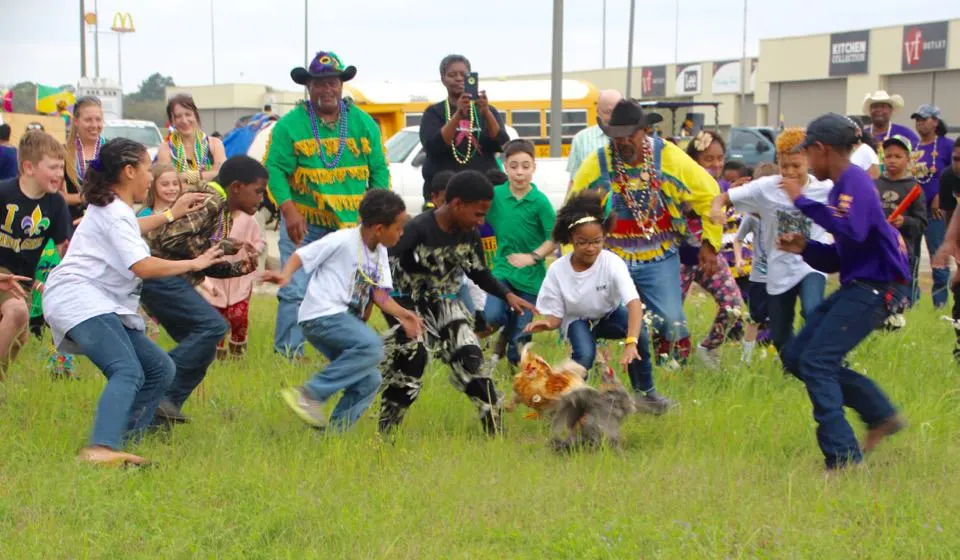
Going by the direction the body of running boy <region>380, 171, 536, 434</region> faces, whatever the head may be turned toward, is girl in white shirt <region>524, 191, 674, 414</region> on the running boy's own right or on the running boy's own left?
on the running boy's own left

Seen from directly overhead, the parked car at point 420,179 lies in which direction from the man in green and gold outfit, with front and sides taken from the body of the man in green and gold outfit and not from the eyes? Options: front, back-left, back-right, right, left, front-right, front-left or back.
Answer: back

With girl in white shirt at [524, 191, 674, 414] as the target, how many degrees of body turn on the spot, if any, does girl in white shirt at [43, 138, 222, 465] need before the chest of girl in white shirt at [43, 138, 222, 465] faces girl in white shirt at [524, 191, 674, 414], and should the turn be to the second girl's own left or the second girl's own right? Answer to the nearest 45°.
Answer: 0° — they already face them

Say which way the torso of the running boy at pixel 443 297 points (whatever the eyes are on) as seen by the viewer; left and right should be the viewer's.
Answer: facing the viewer and to the right of the viewer

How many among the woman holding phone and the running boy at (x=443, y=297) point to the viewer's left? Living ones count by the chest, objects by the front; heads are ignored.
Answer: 0

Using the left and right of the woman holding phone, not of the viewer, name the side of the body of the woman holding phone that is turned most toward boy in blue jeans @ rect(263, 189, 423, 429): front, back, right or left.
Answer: front

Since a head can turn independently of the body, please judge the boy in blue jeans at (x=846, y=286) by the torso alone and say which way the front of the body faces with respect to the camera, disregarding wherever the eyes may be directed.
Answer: to the viewer's left

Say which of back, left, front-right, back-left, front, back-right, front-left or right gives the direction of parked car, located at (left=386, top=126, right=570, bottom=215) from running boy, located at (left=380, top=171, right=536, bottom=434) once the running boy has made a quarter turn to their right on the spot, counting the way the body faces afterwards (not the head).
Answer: back-right

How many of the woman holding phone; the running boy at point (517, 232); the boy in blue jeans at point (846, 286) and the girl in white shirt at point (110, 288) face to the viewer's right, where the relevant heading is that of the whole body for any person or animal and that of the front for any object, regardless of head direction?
1

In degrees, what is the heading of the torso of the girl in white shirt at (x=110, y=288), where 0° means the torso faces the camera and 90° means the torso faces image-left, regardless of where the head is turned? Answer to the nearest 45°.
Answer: approximately 270°

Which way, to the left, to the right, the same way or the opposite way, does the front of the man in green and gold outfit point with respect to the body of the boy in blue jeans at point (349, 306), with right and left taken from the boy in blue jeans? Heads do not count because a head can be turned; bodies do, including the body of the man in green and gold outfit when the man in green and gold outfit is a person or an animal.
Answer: to the right

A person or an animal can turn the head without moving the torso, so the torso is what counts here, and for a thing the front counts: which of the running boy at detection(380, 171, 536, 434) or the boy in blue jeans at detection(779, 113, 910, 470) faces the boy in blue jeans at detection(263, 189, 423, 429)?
the boy in blue jeans at detection(779, 113, 910, 470)

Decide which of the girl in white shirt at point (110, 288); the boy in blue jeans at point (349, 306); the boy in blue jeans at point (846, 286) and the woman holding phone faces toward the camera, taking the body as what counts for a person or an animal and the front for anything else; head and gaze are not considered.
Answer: the woman holding phone

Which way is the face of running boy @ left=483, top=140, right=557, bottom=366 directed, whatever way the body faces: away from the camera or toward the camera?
toward the camera

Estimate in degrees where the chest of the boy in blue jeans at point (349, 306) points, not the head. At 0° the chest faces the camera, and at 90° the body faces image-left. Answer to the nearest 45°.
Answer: approximately 270°

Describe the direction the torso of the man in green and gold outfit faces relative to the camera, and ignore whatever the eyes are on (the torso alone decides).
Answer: toward the camera

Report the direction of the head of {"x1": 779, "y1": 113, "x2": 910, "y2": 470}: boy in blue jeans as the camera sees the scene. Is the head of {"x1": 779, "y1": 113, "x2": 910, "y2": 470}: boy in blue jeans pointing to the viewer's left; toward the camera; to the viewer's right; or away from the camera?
to the viewer's left

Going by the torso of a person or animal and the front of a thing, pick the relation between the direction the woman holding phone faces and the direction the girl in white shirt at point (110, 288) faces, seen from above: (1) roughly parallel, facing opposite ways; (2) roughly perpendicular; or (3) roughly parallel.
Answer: roughly perpendicular

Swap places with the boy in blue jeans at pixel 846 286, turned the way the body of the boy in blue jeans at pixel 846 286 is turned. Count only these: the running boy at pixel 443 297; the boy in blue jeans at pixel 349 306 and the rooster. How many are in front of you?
3
